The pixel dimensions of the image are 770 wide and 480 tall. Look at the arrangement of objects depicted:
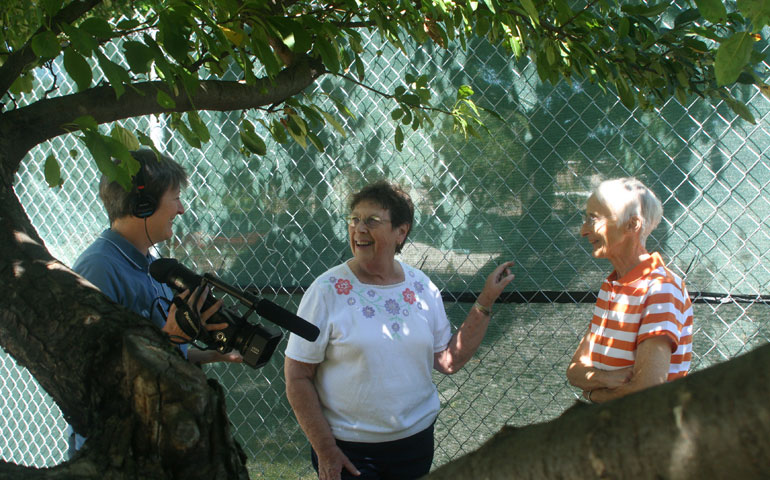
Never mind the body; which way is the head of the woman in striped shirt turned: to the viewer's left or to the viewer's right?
to the viewer's left

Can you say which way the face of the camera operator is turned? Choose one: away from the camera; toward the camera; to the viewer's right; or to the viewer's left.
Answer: to the viewer's right

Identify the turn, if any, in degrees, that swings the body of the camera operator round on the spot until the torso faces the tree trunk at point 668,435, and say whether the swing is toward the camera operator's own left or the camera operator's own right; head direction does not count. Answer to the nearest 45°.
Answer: approximately 90° to the camera operator's own right

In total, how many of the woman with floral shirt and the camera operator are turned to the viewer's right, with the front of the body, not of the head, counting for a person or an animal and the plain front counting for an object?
1

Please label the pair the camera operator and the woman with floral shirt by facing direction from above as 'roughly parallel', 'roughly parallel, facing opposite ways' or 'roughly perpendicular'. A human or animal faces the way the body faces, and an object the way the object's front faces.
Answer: roughly perpendicular

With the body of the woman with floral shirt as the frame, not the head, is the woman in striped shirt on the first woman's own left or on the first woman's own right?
on the first woman's own left

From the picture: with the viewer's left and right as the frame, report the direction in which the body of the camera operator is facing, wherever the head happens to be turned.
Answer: facing to the right of the viewer

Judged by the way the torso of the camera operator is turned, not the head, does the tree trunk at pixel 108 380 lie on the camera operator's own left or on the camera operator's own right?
on the camera operator's own right

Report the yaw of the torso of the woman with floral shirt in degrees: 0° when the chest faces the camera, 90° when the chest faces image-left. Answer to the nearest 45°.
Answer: approximately 0°
